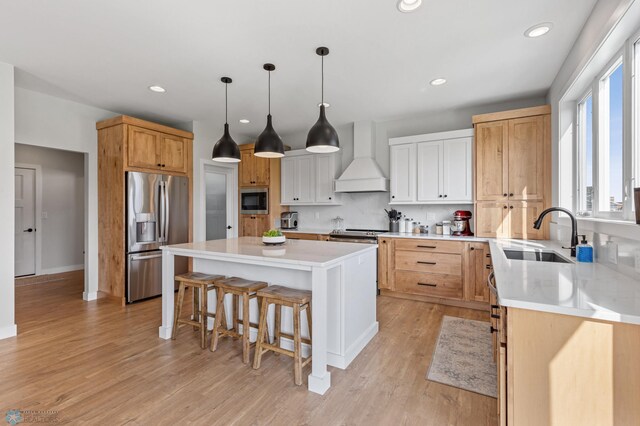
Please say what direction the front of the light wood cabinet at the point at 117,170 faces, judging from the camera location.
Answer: facing the viewer and to the right of the viewer

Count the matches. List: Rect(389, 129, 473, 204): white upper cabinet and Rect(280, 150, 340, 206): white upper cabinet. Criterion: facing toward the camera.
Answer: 2

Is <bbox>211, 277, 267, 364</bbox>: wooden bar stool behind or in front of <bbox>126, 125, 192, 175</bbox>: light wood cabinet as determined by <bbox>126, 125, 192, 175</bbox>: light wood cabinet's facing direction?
in front

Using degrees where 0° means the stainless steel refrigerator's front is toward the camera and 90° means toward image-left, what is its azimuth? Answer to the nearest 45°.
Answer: approximately 315°

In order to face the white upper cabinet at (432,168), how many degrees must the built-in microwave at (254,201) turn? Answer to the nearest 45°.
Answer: approximately 45° to its left

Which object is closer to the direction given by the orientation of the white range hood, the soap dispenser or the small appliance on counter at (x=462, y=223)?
the soap dispenser

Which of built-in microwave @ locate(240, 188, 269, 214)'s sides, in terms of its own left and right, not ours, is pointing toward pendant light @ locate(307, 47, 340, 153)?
front

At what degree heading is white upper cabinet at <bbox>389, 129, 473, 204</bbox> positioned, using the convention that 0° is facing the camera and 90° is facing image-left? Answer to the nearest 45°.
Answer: approximately 0°

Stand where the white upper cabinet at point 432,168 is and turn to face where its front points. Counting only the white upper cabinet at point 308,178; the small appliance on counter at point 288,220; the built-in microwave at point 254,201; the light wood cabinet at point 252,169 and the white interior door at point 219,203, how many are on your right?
5
